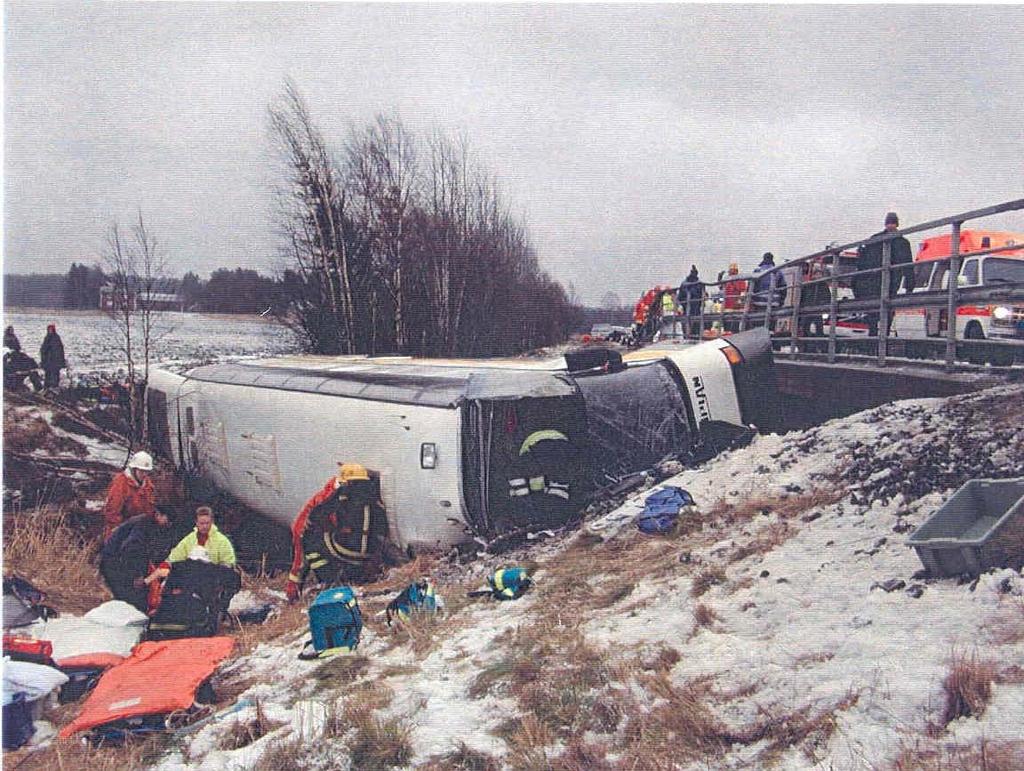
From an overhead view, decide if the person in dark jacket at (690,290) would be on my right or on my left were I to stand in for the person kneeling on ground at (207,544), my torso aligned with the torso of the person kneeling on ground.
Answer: on my left

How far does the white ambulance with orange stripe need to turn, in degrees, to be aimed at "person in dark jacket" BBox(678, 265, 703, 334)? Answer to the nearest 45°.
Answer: approximately 135° to its right

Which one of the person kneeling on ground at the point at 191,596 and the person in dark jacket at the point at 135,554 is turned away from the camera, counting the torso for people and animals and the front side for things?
the person kneeling on ground

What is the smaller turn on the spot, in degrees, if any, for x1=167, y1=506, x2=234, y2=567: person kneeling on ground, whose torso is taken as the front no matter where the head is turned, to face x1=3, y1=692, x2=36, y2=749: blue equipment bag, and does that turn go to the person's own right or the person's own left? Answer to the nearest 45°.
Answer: approximately 45° to the person's own right

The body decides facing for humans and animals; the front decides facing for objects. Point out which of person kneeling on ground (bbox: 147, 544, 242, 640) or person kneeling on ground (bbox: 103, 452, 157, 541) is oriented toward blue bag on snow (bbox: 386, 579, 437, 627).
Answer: person kneeling on ground (bbox: 103, 452, 157, 541)

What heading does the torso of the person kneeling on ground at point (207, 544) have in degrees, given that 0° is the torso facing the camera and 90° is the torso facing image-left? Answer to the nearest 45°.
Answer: approximately 0°
